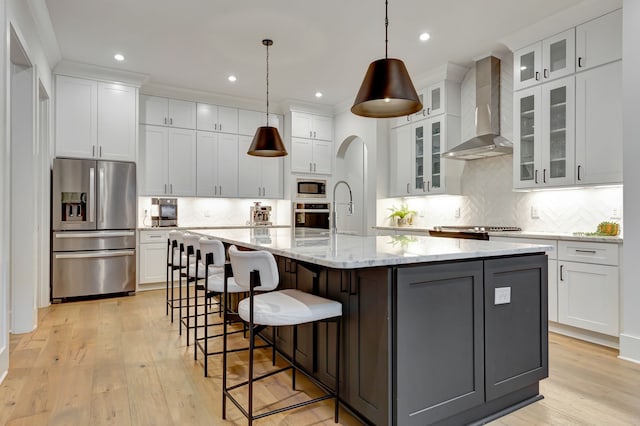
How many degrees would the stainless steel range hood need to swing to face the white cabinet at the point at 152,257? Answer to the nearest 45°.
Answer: approximately 45° to its right

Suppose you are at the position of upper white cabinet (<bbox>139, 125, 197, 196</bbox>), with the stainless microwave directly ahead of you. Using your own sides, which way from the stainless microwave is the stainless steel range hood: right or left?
right

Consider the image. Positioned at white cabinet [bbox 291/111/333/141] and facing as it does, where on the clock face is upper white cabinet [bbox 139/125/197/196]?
The upper white cabinet is roughly at 4 o'clock from the white cabinet.

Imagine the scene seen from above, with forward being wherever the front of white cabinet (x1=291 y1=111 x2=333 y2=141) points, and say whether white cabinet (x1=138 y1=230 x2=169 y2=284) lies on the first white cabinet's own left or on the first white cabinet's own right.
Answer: on the first white cabinet's own right

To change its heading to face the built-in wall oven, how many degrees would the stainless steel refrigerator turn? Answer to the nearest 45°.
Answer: approximately 90° to its left

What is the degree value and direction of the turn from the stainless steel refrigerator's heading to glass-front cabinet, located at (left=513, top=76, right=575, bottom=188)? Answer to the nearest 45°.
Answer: approximately 45° to its left

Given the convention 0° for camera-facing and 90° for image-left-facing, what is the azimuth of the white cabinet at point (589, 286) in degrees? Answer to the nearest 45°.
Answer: approximately 45°
